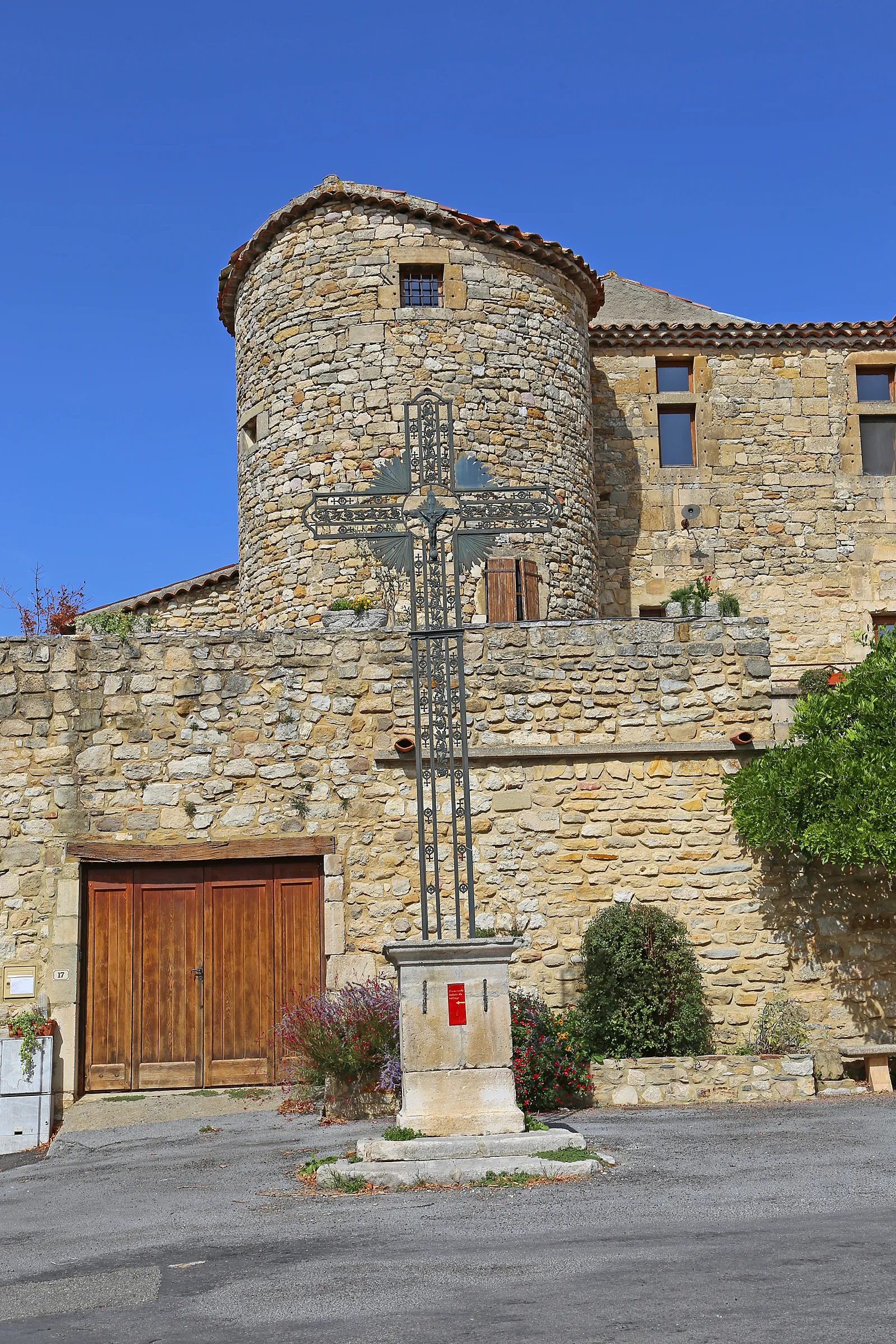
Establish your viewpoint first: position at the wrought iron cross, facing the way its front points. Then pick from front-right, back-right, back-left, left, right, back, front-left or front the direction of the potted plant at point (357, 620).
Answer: back

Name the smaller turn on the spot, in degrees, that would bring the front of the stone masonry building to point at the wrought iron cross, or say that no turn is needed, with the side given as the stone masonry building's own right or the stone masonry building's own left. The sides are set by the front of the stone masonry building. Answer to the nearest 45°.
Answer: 0° — it already faces it

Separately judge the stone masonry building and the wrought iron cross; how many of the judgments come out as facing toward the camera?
2

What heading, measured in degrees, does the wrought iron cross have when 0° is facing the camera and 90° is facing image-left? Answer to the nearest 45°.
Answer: approximately 0°

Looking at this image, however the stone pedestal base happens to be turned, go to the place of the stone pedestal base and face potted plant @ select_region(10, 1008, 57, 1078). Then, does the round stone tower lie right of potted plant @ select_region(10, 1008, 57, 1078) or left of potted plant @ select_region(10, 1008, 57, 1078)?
right

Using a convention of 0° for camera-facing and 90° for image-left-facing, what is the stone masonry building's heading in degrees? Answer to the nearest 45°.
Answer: approximately 0°

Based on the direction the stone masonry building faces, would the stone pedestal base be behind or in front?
in front

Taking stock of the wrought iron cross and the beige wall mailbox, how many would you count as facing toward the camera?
2
